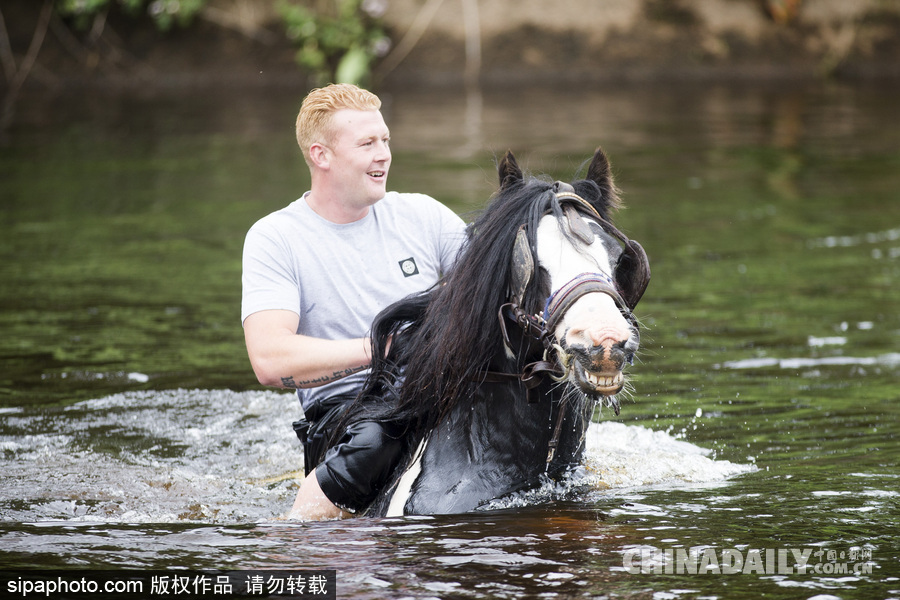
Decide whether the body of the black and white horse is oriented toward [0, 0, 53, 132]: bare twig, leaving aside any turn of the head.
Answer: no

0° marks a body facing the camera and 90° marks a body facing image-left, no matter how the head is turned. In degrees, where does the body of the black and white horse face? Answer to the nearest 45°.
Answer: approximately 315°
